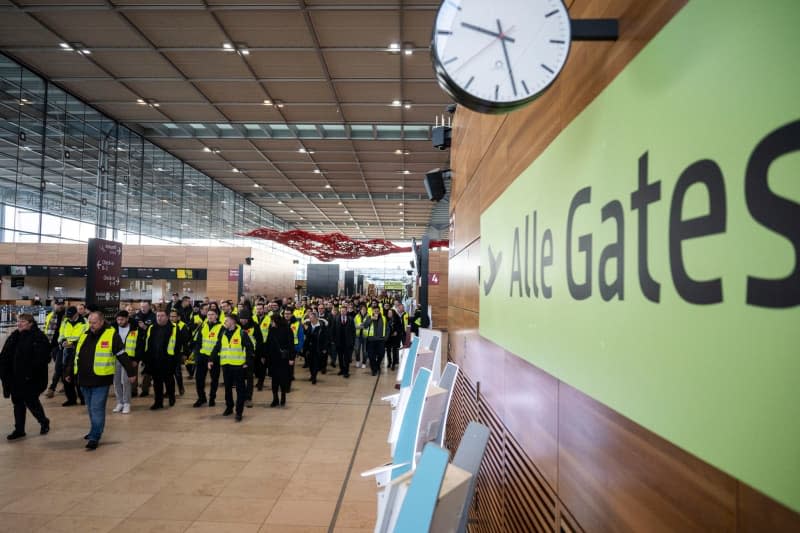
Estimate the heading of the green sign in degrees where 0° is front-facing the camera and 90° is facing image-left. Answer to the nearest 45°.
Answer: approximately 45°

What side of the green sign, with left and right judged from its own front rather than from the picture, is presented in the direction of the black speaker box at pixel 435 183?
right

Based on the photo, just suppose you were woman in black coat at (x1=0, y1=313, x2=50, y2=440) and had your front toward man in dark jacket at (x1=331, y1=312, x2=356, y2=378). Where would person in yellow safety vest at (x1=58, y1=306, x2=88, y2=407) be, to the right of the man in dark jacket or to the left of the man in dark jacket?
left

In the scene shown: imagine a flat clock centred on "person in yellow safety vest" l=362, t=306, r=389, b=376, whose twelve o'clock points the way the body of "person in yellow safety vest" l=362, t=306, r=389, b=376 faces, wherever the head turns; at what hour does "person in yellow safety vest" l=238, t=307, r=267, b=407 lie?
"person in yellow safety vest" l=238, t=307, r=267, b=407 is roughly at 1 o'clock from "person in yellow safety vest" l=362, t=306, r=389, b=376.

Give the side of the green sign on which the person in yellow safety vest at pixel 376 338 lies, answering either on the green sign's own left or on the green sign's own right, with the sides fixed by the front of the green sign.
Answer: on the green sign's own right

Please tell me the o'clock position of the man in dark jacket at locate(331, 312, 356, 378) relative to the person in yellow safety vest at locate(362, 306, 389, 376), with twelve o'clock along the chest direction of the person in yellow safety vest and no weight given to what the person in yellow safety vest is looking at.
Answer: The man in dark jacket is roughly at 3 o'clock from the person in yellow safety vest.
